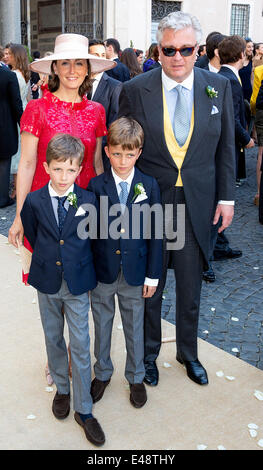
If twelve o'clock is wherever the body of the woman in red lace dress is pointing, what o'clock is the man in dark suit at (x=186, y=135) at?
The man in dark suit is roughly at 9 o'clock from the woman in red lace dress.

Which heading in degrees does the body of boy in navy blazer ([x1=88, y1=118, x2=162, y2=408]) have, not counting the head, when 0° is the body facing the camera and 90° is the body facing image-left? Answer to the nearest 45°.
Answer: approximately 0°

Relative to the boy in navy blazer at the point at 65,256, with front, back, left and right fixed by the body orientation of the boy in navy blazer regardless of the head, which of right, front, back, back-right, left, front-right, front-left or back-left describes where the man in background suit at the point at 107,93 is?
back

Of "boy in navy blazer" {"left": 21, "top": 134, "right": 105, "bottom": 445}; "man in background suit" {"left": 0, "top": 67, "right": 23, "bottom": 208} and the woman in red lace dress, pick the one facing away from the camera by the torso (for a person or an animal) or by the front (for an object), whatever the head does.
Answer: the man in background suit

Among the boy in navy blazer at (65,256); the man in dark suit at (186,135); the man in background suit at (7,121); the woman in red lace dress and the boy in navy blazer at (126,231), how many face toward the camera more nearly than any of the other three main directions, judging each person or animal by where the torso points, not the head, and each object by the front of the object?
4

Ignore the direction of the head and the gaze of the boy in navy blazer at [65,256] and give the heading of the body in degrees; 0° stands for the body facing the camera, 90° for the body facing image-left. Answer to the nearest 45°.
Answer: approximately 0°

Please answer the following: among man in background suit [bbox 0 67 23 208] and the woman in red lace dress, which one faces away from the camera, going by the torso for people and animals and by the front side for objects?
the man in background suit

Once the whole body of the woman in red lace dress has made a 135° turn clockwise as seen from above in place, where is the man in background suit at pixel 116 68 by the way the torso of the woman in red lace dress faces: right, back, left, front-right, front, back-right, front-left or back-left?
front-right
